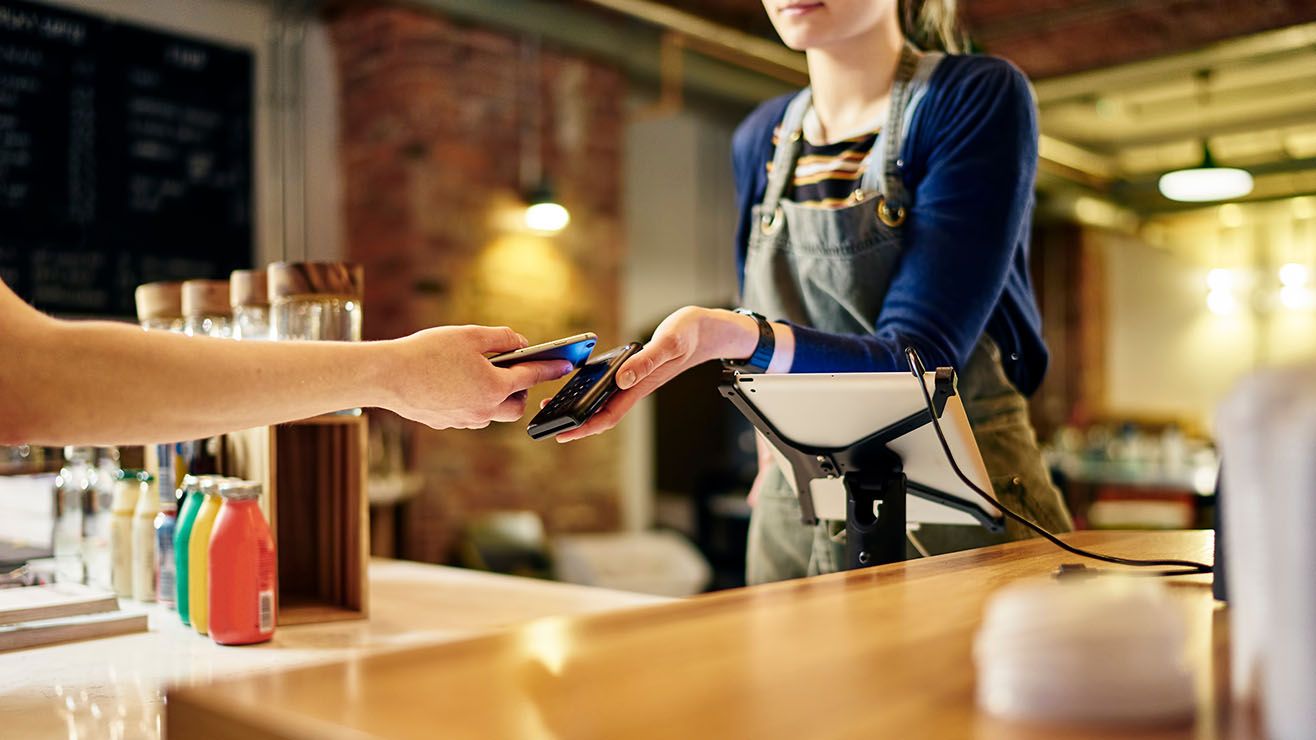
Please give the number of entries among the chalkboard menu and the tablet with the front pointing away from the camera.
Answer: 1

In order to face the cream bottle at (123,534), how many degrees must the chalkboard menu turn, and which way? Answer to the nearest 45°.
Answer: approximately 45° to its right

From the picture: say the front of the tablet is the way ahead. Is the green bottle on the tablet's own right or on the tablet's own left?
on the tablet's own left

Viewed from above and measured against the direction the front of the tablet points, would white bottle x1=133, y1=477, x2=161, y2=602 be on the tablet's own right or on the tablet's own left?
on the tablet's own left

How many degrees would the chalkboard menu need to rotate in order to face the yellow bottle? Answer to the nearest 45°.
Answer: approximately 45° to its right

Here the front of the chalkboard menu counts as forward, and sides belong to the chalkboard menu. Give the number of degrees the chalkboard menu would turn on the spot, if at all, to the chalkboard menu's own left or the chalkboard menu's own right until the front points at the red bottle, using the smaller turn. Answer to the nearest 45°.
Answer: approximately 45° to the chalkboard menu's own right

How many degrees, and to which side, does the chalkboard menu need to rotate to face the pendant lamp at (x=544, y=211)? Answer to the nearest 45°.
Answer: approximately 45° to its left

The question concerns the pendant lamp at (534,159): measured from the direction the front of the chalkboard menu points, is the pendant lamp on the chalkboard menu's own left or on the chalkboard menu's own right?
on the chalkboard menu's own left

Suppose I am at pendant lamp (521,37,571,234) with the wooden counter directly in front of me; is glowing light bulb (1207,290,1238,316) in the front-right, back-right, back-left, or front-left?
back-left

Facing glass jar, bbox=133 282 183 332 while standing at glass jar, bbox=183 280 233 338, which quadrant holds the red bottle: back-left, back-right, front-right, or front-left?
back-left

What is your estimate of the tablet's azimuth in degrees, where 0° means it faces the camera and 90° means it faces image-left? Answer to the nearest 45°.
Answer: approximately 180°

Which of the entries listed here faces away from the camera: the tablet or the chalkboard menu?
the tablet
